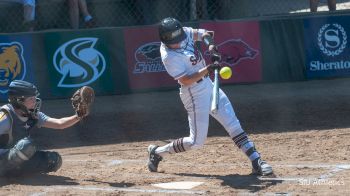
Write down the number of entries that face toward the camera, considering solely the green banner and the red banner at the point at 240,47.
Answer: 2

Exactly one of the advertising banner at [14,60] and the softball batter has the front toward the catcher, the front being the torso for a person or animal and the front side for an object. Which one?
the advertising banner

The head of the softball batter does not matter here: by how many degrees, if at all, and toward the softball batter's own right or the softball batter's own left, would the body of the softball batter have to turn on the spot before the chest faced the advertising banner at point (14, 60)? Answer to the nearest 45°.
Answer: approximately 180°

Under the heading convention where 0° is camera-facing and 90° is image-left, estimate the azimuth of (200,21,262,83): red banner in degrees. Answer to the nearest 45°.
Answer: approximately 0°

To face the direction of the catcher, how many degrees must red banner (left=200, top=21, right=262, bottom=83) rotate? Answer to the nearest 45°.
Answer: approximately 45° to its right

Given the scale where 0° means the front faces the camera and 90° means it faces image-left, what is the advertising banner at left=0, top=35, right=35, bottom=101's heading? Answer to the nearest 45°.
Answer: approximately 0°
